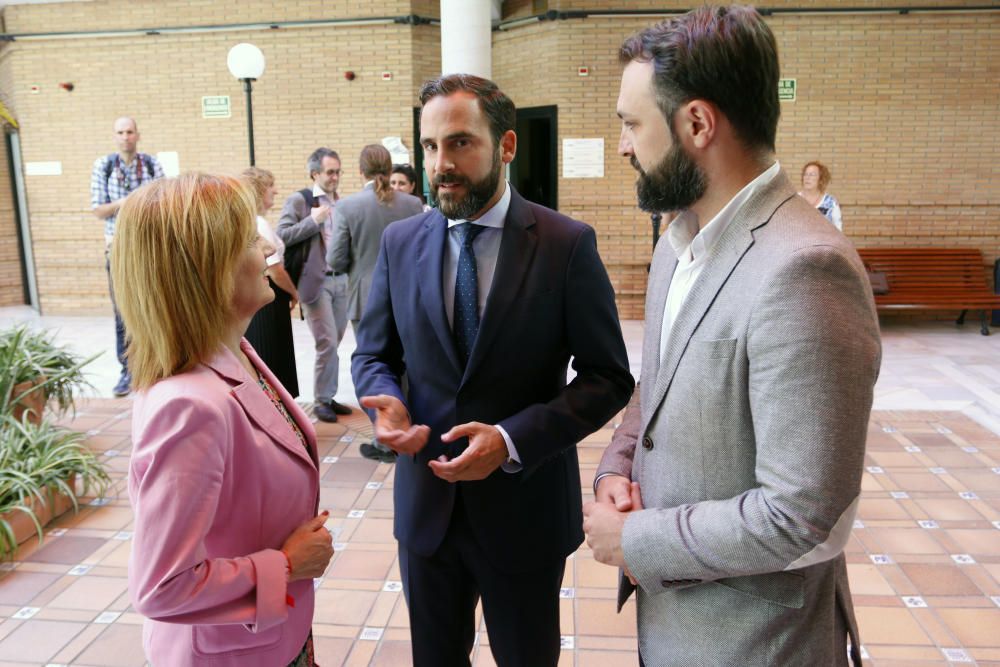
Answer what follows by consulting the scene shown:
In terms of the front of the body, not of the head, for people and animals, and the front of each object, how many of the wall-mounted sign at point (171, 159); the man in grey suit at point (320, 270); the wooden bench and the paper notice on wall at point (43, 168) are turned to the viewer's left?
0

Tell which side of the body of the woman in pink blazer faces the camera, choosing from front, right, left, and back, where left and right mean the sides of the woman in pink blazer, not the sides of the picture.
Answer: right

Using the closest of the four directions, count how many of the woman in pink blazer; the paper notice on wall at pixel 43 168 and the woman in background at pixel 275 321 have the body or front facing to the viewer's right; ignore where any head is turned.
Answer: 2

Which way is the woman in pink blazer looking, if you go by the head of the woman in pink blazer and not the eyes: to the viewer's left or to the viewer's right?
to the viewer's right

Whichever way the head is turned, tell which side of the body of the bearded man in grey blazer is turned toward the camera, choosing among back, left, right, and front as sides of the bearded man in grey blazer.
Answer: left

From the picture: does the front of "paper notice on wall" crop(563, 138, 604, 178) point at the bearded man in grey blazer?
yes

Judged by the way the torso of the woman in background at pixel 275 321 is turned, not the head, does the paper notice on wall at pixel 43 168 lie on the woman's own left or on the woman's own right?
on the woman's own left

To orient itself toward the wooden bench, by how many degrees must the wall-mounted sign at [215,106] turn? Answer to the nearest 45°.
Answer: approximately 45° to its left

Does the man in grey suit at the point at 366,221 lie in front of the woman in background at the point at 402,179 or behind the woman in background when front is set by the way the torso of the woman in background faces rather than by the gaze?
in front

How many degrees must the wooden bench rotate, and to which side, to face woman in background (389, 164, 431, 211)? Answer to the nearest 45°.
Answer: approximately 45° to its right

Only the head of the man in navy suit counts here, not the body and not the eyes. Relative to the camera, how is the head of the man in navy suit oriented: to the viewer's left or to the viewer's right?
to the viewer's left

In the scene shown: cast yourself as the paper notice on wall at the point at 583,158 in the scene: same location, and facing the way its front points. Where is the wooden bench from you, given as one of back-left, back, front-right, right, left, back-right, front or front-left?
left

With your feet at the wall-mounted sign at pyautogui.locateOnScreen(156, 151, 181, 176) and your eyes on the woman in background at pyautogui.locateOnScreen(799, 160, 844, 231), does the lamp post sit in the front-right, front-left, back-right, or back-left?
front-right

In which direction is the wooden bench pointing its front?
toward the camera

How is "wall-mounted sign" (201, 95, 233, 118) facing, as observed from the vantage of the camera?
facing the viewer

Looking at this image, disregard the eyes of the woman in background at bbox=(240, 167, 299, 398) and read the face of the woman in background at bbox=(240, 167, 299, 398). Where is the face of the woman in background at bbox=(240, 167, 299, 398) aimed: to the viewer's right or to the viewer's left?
to the viewer's right

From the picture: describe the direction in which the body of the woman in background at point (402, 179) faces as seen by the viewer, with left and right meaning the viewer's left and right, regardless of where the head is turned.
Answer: facing the viewer and to the left of the viewer

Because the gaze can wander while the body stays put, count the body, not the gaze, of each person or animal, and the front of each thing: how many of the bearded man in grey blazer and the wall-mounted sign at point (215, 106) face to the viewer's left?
1

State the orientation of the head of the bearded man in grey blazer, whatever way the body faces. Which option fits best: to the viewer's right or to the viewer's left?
to the viewer's left
